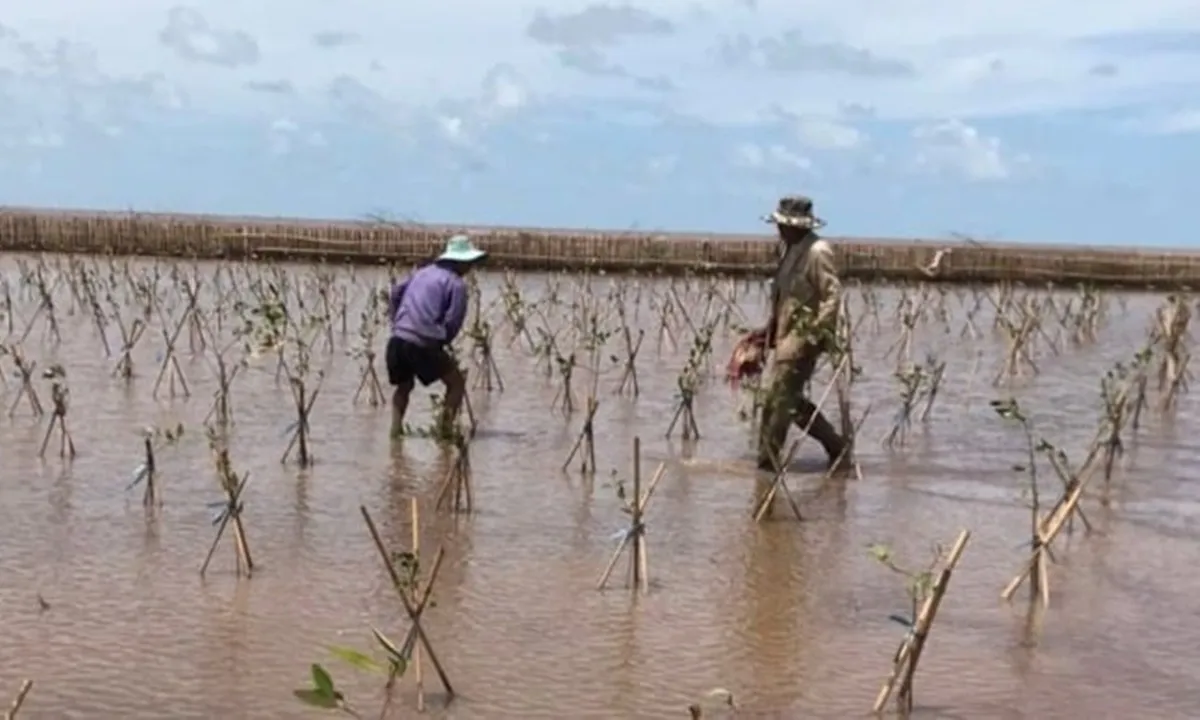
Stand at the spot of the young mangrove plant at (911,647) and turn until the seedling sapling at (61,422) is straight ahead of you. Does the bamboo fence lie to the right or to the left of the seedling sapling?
right

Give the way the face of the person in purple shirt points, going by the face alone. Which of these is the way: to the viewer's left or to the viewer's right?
to the viewer's right

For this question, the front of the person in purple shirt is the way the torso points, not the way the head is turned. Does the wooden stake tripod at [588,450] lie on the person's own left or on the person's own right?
on the person's own right

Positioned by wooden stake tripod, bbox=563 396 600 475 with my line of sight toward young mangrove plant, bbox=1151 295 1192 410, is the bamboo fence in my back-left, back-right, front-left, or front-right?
front-left

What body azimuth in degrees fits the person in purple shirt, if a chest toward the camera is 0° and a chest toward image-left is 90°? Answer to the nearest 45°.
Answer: approximately 225°

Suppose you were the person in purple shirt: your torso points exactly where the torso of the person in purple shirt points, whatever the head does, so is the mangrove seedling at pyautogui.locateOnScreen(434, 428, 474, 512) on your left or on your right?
on your right

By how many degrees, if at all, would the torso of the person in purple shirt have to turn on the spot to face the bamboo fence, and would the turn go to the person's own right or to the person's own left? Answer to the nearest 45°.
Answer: approximately 45° to the person's own left

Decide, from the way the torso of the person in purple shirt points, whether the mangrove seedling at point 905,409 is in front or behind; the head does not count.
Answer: in front

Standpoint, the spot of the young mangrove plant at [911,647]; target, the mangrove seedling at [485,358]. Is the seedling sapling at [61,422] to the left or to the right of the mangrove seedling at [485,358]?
left

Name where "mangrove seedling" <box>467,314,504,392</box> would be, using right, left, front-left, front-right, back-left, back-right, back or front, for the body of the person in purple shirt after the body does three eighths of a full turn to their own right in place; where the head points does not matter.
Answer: back
